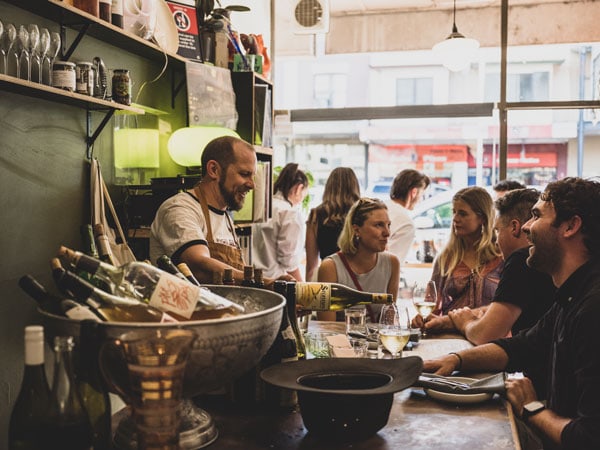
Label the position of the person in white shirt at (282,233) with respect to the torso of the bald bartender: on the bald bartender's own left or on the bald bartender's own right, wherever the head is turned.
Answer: on the bald bartender's own left

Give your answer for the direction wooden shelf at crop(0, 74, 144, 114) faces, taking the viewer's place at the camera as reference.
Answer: facing the viewer and to the right of the viewer

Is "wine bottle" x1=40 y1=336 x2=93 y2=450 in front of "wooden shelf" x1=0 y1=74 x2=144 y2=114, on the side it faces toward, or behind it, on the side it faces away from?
in front

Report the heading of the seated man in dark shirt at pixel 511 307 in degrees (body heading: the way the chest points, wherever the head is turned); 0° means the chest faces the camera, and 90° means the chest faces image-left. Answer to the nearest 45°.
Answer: approximately 90°

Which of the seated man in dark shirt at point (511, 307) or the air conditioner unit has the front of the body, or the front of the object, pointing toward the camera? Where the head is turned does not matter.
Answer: the air conditioner unit

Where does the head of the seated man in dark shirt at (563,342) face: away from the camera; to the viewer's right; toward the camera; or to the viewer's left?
to the viewer's left

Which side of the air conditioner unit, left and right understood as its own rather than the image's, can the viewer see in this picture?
front

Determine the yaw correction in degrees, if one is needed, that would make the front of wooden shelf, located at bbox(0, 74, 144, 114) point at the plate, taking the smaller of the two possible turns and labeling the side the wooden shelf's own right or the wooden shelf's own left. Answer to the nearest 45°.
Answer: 0° — it already faces it

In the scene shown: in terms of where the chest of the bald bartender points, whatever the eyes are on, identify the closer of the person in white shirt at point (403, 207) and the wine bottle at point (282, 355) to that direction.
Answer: the wine bottle

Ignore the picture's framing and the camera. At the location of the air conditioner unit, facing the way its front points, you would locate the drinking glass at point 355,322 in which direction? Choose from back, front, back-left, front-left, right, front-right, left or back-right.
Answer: front

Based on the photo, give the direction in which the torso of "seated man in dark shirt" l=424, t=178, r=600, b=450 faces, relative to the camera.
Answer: to the viewer's left
